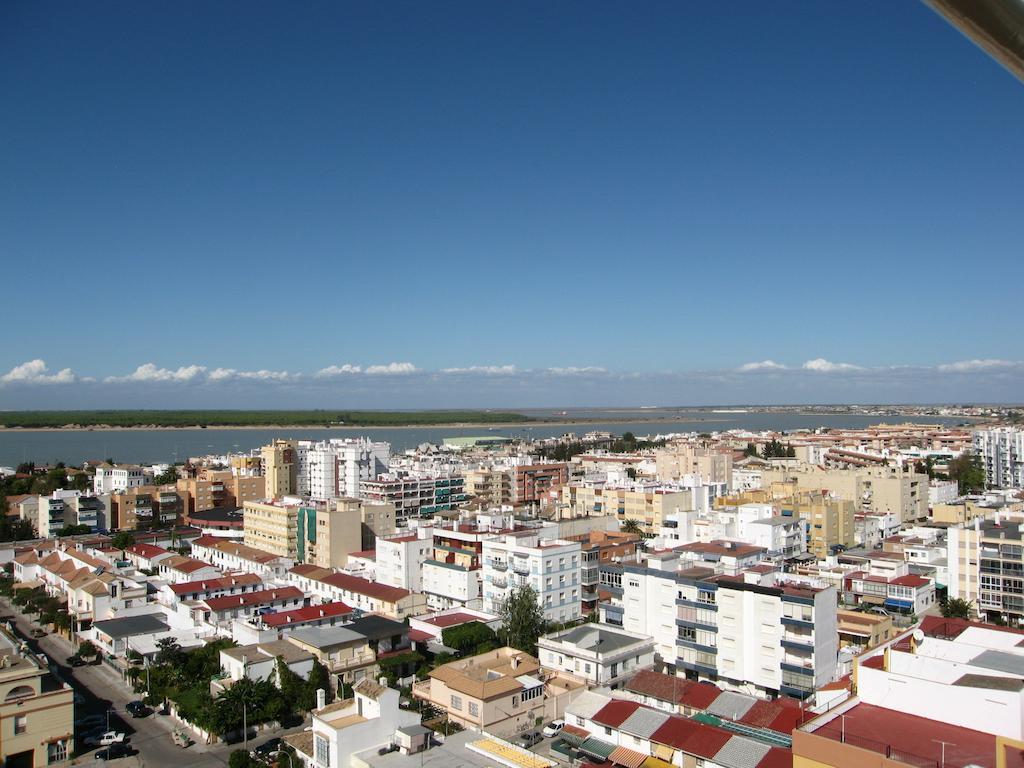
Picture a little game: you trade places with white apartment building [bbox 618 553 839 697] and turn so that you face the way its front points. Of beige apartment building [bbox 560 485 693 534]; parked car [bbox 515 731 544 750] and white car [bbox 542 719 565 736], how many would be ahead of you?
2

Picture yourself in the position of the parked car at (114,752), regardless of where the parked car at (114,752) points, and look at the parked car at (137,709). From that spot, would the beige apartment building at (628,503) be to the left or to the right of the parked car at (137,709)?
right

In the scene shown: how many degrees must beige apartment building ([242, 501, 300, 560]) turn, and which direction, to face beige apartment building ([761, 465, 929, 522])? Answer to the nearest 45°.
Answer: approximately 135° to its left

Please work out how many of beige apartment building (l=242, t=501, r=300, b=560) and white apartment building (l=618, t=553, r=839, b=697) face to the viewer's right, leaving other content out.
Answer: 0

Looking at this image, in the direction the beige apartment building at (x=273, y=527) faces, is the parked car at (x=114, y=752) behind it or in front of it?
in front

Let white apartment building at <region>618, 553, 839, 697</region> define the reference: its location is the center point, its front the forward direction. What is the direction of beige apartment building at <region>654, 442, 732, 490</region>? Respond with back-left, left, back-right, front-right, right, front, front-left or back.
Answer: back-right

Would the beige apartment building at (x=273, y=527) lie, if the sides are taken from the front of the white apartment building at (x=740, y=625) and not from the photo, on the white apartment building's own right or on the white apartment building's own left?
on the white apartment building's own right

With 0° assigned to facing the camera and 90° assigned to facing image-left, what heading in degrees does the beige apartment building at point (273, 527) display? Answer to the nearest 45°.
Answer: approximately 45°

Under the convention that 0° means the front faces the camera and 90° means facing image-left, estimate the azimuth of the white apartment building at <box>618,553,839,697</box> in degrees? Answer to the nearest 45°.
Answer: approximately 45°

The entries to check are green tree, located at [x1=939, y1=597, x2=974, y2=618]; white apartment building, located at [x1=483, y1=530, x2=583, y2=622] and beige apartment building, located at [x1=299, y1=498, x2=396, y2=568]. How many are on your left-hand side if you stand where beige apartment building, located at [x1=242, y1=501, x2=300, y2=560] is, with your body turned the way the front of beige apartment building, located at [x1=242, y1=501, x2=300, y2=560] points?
3

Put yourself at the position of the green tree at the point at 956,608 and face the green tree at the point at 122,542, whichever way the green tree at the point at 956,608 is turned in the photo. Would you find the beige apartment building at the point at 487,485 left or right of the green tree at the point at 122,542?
right

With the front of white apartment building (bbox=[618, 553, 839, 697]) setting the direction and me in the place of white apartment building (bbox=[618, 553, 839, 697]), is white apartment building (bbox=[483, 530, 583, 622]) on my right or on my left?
on my right

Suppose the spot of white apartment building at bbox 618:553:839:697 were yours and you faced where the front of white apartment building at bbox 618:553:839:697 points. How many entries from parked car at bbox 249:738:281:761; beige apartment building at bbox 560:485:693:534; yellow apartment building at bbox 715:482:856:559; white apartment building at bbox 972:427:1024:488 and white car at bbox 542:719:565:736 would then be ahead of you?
2

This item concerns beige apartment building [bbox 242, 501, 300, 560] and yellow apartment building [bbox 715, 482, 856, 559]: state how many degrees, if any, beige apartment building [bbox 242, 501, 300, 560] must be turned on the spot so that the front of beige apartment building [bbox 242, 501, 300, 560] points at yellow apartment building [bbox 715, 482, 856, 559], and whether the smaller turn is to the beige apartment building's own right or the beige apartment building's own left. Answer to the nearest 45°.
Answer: approximately 90° to the beige apartment building's own left

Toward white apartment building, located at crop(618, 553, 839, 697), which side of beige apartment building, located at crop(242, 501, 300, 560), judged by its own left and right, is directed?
left

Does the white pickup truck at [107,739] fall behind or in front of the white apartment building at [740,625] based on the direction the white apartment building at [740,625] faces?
in front

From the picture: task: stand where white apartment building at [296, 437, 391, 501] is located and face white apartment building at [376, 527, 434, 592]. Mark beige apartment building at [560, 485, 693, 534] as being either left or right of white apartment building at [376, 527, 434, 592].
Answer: left

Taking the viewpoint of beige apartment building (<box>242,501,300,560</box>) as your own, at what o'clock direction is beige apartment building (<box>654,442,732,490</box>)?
beige apartment building (<box>654,442,732,490</box>) is roughly at 7 o'clock from beige apartment building (<box>242,501,300,560</box>).

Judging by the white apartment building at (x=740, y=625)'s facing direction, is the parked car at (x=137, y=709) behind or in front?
in front
